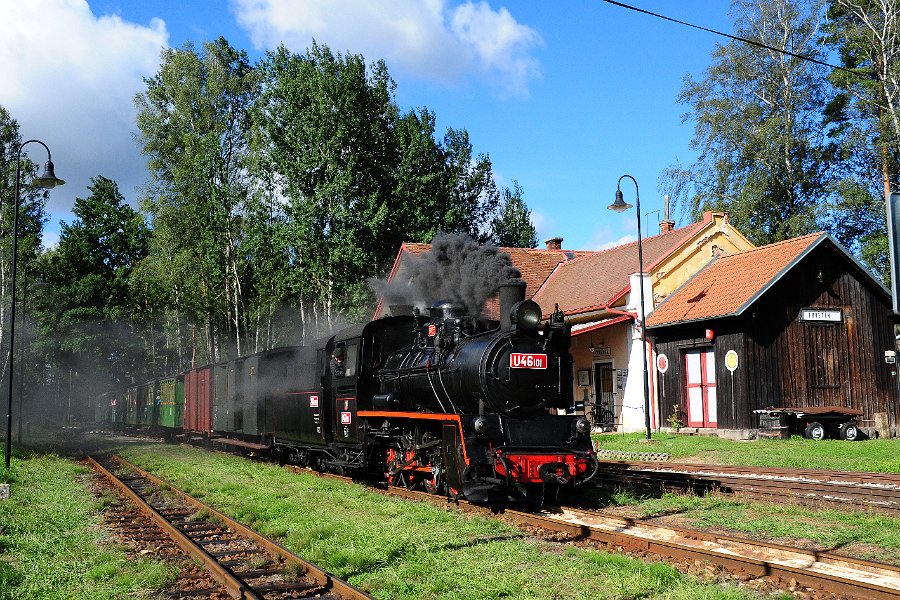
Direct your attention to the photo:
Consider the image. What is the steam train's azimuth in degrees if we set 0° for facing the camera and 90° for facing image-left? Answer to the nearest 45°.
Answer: approximately 315°

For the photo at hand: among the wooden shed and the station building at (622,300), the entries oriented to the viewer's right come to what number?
0

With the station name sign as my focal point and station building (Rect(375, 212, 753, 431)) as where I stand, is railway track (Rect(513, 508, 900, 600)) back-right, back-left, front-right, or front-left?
front-right

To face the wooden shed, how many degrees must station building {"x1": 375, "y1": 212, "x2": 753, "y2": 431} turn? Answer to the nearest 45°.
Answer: approximately 90° to its left

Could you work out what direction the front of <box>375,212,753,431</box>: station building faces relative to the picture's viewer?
facing the viewer and to the left of the viewer

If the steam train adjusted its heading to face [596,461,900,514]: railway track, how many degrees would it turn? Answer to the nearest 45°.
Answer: approximately 45° to its left

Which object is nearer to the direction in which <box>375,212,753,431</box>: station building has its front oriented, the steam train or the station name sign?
the steam train

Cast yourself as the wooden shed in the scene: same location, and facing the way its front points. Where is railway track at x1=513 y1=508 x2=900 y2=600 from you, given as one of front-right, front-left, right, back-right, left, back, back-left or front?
front-left

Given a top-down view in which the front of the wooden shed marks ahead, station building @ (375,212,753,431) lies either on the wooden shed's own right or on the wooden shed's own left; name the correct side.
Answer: on the wooden shed's own right

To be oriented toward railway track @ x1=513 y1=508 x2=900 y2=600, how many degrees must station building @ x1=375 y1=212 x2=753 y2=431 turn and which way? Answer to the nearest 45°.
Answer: approximately 45° to its left

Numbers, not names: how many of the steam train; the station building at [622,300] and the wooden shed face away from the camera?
0

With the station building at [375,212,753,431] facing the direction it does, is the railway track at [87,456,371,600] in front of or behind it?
in front

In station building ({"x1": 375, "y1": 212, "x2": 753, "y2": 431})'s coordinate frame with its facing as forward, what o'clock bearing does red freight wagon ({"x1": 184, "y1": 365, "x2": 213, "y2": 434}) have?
The red freight wagon is roughly at 1 o'clock from the station building.

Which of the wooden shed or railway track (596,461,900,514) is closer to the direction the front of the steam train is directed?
the railway track

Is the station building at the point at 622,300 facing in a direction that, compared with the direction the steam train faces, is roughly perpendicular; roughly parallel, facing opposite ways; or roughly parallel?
roughly perpendicular

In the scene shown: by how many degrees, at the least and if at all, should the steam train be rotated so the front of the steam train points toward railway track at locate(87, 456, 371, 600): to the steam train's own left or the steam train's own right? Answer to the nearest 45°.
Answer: approximately 90° to the steam train's own right

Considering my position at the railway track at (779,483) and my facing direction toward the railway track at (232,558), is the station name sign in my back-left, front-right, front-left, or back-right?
back-right

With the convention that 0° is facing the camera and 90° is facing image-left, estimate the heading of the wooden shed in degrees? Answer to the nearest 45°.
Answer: approximately 45°
